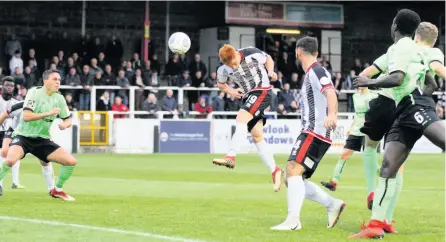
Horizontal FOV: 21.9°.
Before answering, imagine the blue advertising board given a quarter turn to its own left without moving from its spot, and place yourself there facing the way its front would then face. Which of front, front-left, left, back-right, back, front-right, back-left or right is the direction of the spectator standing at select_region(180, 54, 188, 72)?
left

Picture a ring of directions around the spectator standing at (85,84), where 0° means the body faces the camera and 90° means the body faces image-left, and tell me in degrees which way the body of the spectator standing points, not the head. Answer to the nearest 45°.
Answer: approximately 0°

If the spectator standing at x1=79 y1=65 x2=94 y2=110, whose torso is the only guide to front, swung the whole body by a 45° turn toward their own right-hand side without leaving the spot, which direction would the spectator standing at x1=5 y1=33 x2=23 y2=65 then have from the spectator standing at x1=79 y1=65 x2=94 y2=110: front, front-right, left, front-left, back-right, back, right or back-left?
right

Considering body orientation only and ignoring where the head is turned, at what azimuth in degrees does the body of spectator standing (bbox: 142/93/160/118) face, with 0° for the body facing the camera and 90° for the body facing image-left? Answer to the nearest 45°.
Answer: approximately 0°

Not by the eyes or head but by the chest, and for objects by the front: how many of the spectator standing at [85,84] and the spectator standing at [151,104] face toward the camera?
2

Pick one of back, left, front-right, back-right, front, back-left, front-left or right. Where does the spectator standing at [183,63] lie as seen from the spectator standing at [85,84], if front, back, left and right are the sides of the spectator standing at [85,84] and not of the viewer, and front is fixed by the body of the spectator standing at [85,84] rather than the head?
back-left

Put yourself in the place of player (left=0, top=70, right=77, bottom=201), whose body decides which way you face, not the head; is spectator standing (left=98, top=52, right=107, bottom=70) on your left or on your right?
on your left

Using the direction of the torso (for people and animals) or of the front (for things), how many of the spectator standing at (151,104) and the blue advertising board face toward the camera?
2
